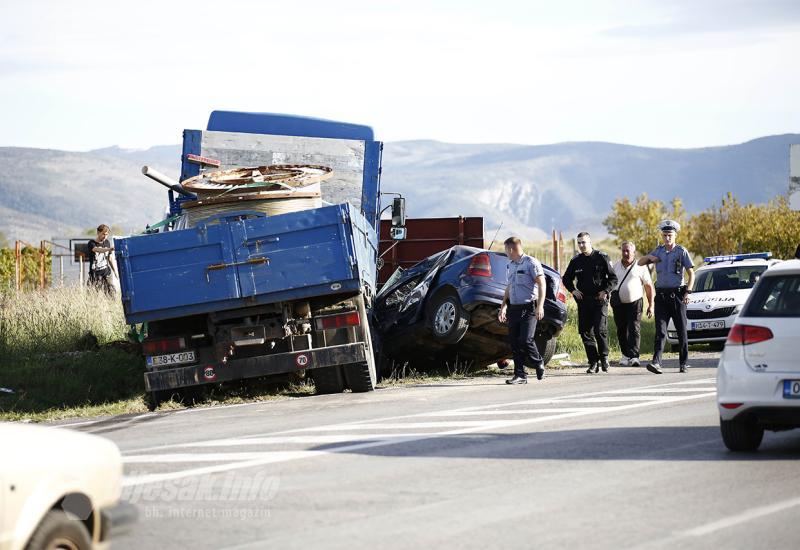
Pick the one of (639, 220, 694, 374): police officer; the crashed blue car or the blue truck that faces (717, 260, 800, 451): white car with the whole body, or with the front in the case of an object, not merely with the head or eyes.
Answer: the police officer

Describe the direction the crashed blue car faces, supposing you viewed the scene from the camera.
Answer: facing away from the viewer and to the left of the viewer

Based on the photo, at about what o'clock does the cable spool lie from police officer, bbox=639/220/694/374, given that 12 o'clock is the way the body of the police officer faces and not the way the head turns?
The cable spool is roughly at 2 o'clock from the police officer.

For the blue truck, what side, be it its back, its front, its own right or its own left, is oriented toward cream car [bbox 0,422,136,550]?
back

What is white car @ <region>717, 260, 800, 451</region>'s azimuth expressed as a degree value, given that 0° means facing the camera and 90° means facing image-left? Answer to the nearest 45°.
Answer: approximately 180°

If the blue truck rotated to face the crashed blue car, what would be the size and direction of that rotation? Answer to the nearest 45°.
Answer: approximately 45° to its right

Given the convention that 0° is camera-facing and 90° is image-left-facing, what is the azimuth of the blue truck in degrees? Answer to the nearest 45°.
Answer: approximately 180°

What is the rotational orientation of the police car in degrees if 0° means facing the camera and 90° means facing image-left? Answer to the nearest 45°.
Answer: approximately 45°

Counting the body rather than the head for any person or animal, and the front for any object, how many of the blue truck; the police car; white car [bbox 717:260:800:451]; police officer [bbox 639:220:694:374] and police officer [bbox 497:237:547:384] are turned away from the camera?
2

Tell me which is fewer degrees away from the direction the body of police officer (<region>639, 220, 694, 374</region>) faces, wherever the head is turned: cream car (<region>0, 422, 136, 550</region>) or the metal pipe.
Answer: the cream car
